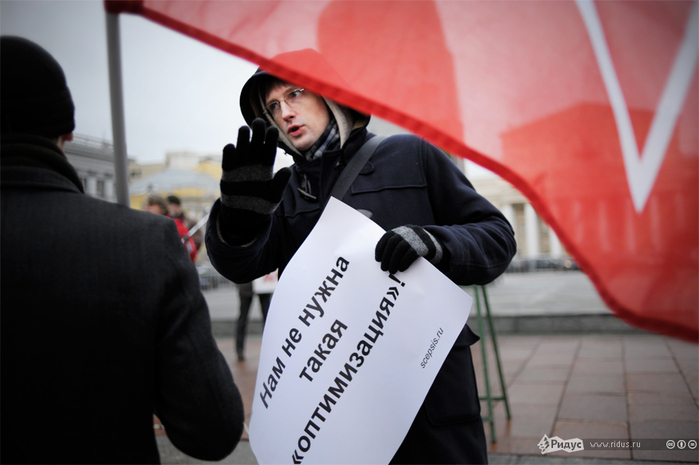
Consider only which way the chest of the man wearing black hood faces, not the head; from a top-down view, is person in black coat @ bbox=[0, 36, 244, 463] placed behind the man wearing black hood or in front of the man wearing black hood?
in front

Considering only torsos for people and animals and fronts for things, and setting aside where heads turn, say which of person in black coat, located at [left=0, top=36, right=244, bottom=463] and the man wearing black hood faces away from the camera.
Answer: the person in black coat

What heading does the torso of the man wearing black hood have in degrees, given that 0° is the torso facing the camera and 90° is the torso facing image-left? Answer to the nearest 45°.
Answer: approximately 45°

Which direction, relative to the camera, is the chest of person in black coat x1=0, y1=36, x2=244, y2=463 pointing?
away from the camera

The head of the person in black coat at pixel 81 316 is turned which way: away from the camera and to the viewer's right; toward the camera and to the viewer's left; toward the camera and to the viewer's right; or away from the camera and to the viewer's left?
away from the camera and to the viewer's right

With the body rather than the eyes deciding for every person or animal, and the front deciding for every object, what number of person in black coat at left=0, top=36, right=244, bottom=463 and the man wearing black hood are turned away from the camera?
1
